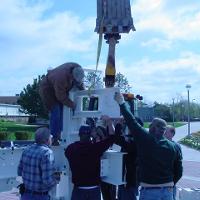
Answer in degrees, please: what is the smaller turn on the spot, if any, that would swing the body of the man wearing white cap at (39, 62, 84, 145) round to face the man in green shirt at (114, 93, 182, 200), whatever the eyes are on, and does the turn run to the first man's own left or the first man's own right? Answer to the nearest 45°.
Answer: approximately 45° to the first man's own right

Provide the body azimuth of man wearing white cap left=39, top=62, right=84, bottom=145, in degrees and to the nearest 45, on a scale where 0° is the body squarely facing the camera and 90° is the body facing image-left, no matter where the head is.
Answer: approximately 270°

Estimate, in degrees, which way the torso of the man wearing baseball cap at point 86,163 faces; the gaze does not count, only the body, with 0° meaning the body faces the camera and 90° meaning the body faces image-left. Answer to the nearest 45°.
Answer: approximately 180°

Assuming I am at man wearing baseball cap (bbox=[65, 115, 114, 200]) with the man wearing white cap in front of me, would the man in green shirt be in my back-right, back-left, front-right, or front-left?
back-right

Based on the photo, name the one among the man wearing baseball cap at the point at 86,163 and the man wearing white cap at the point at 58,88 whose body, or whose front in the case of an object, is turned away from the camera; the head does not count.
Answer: the man wearing baseball cap

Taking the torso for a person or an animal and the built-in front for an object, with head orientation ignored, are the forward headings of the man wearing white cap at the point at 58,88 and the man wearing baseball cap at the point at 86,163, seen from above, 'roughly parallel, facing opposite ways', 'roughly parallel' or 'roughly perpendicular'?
roughly perpendicular
